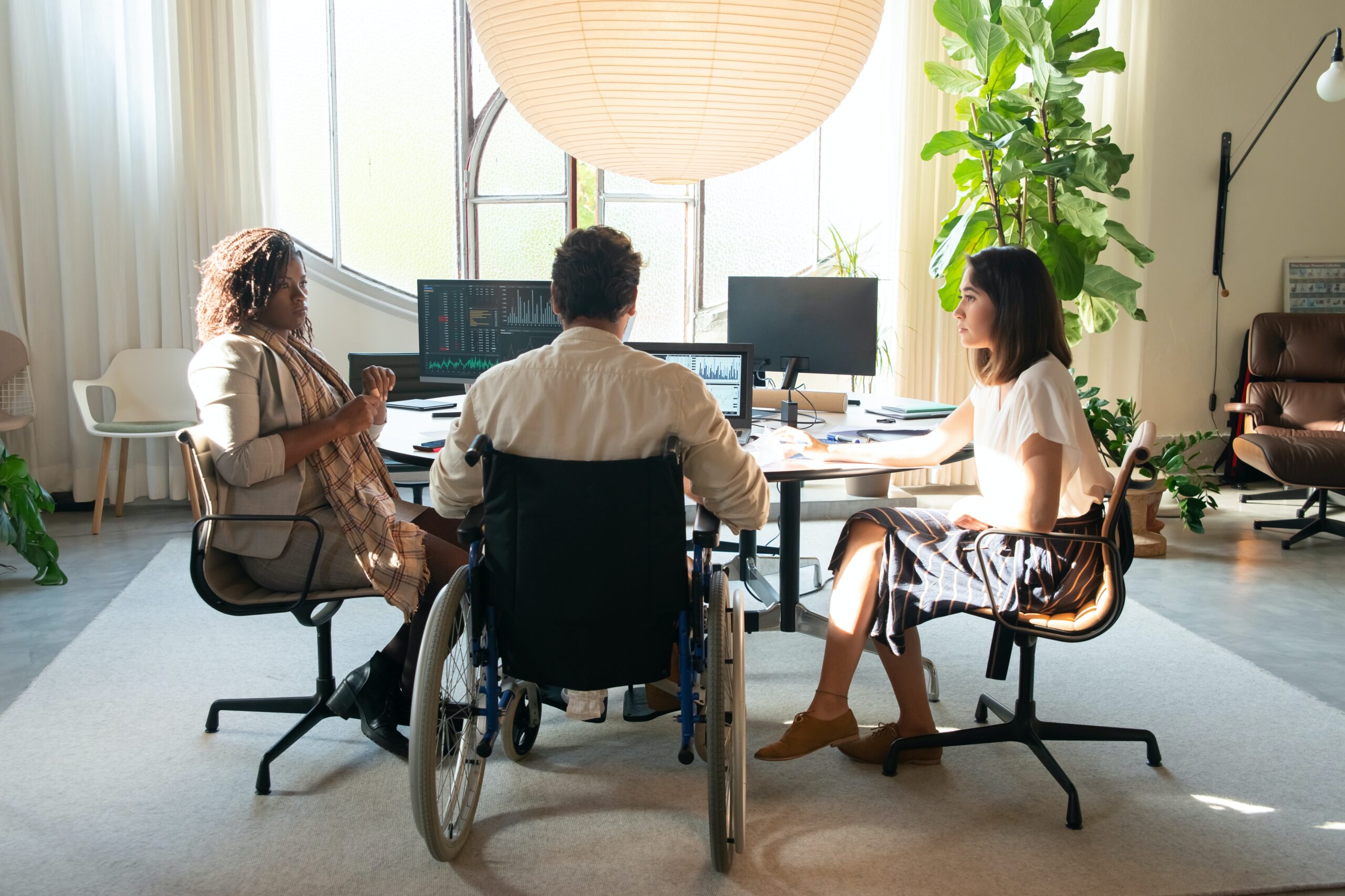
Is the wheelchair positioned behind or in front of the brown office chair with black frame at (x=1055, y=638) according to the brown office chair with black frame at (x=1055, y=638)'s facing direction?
in front

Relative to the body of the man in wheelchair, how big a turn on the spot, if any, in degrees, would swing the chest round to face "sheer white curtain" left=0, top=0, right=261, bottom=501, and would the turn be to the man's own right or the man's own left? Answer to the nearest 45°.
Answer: approximately 45° to the man's own left

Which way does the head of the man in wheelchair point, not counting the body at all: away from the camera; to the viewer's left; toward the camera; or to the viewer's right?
away from the camera

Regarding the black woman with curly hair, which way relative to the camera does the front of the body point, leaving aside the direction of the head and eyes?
to the viewer's right

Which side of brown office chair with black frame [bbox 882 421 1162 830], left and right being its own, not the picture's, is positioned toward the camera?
left

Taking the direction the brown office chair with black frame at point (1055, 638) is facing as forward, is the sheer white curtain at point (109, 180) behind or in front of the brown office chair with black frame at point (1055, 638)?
in front

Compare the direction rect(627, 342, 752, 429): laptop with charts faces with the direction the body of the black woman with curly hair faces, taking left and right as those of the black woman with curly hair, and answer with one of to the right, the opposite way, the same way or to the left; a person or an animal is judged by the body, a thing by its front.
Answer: to the right

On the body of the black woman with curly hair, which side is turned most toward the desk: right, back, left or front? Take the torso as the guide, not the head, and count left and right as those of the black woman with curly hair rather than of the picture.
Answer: front

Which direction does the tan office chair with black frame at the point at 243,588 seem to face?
to the viewer's right

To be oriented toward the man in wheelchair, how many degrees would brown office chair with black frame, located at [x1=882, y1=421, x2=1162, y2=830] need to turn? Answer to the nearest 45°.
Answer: approximately 45° to its left

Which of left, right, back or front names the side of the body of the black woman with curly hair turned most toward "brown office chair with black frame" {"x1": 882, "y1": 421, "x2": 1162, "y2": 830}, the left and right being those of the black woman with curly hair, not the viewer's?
front

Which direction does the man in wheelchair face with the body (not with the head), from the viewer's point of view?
away from the camera

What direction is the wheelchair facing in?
away from the camera

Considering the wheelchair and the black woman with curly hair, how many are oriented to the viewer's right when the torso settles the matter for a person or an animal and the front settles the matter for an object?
1
